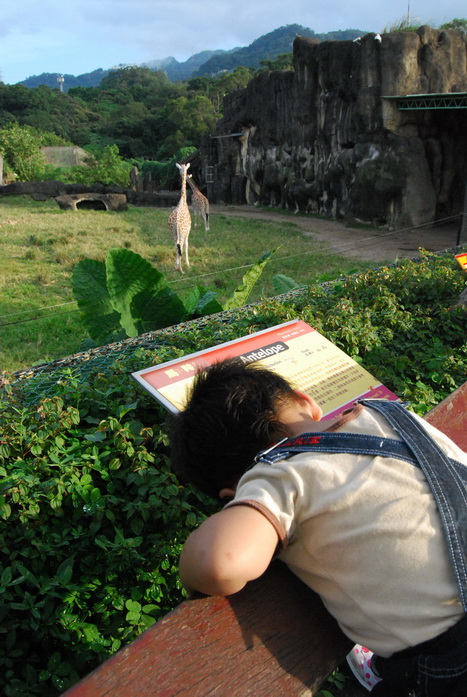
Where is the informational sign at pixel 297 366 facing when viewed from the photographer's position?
facing the viewer and to the right of the viewer

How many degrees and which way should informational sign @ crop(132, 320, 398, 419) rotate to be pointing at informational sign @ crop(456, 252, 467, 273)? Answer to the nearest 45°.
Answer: approximately 90° to its left

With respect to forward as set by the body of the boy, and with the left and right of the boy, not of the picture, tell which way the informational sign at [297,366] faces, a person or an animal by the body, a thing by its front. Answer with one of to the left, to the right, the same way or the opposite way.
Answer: the opposite way

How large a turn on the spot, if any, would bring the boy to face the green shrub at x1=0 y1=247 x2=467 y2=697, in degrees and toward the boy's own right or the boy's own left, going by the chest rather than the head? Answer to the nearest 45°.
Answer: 0° — they already face it

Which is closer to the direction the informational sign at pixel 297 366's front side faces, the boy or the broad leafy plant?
the boy

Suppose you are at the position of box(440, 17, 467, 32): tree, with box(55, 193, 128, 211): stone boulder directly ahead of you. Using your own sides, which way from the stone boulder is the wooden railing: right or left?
left

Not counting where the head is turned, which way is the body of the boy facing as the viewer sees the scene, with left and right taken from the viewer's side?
facing away from the viewer and to the left of the viewer
